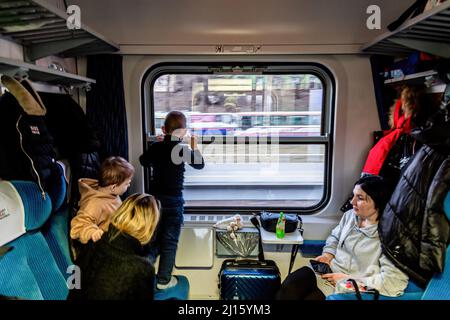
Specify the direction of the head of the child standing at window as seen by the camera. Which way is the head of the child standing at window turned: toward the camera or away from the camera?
away from the camera

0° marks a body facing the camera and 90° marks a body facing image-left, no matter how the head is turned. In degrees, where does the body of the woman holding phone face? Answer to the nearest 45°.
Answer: approximately 45°

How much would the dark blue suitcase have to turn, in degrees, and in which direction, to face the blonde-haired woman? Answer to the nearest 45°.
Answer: approximately 45° to its right

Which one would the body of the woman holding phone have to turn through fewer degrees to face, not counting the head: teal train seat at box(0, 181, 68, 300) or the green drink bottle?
the teal train seat

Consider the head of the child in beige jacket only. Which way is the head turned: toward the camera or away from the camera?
away from the camera

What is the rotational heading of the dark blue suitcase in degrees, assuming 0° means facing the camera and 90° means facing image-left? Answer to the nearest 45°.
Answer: approximately 0°

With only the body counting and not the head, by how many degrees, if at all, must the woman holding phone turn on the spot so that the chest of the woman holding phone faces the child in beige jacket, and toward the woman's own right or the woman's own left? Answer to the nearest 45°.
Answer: approximately 45° to the woman's own right

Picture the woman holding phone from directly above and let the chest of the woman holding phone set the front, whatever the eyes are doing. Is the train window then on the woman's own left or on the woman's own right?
on the woman's own right
